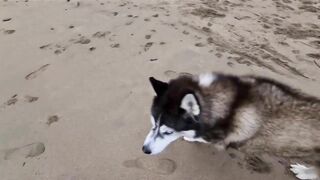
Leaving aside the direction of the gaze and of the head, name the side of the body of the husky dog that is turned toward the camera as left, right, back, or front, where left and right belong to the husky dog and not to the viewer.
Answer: left
